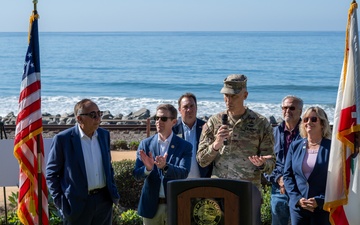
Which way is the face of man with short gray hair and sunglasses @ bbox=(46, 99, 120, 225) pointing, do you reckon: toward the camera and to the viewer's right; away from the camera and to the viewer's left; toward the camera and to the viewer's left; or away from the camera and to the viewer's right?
toward the camera and to the viewer's right

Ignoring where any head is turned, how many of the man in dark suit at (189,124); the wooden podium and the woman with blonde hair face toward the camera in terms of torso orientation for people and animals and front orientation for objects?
3

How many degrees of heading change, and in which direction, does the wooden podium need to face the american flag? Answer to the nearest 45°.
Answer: approximately 135° to its right

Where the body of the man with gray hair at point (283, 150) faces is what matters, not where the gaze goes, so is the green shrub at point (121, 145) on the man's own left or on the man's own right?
on the man's own right

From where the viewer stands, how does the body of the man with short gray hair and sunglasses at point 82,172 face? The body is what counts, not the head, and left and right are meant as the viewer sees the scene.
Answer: facing the viewer and to the right of the viewer

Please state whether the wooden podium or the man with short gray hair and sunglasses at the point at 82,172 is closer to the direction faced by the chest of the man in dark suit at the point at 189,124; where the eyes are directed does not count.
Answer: the wooden podium

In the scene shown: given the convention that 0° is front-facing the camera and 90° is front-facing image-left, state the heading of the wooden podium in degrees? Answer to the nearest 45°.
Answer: approximately 0°

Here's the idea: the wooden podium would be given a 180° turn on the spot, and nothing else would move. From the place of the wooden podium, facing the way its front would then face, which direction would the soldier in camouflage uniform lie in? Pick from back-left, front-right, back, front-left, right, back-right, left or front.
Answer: front

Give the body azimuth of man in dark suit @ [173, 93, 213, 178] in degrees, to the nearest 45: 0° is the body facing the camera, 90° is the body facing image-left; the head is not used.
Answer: approximately 0°

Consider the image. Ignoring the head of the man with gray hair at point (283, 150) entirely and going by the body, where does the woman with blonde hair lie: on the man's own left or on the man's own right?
on the man's own left

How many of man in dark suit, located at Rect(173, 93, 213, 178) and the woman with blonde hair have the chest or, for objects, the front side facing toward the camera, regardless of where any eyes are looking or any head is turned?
2

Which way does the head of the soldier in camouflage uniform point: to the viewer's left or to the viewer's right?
to the viewer's left
